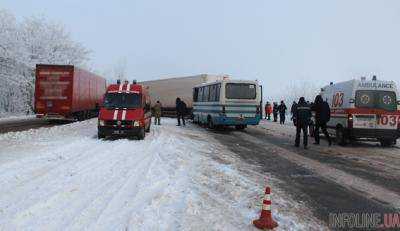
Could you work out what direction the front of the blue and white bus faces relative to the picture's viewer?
facing away from the viewer and to the left of the viewer

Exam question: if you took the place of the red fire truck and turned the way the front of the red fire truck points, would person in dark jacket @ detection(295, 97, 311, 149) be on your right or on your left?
on your left

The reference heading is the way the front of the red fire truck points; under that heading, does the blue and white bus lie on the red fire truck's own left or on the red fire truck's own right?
on the red fire truck's own left

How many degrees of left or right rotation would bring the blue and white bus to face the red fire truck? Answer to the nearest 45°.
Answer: approximately 90° to its left

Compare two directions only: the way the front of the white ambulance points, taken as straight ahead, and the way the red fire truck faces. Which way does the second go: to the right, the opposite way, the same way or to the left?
the opposite way

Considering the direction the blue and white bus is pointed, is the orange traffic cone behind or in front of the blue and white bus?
behind

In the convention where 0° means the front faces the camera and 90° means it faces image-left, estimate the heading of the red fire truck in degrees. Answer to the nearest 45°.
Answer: approximately 0°

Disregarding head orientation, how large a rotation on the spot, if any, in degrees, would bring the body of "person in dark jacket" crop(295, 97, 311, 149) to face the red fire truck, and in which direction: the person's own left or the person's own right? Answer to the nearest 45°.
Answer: approximately 90° to the person's own left

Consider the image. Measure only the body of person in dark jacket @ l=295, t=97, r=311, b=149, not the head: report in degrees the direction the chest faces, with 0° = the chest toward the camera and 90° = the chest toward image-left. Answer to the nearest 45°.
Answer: approximately 180°

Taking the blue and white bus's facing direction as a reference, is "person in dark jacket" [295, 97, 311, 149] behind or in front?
behind

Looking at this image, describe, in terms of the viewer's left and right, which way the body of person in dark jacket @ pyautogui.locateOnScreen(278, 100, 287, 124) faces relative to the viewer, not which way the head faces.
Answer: facing away from the viewer

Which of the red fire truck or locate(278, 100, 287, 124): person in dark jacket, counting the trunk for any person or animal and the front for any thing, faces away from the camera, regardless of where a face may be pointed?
the person in dark jacket
